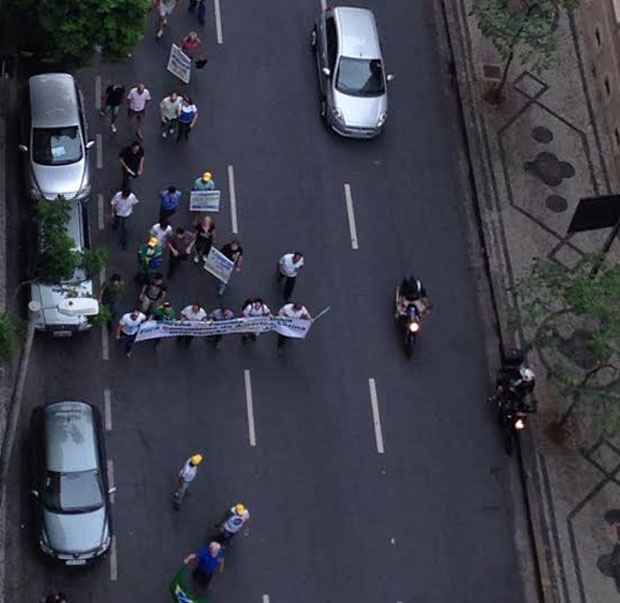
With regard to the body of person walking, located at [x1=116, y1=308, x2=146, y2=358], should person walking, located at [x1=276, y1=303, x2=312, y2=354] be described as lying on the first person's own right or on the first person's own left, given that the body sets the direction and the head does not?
on the first person's own left

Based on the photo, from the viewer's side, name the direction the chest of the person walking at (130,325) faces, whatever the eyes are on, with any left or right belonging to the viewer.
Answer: facing the viewer

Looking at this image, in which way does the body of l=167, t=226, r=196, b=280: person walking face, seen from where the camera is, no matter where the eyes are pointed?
toward the camera

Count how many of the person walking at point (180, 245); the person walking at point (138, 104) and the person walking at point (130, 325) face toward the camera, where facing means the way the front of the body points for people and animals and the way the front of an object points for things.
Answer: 3

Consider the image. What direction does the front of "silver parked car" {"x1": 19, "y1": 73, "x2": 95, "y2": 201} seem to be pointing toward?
toward the camera
